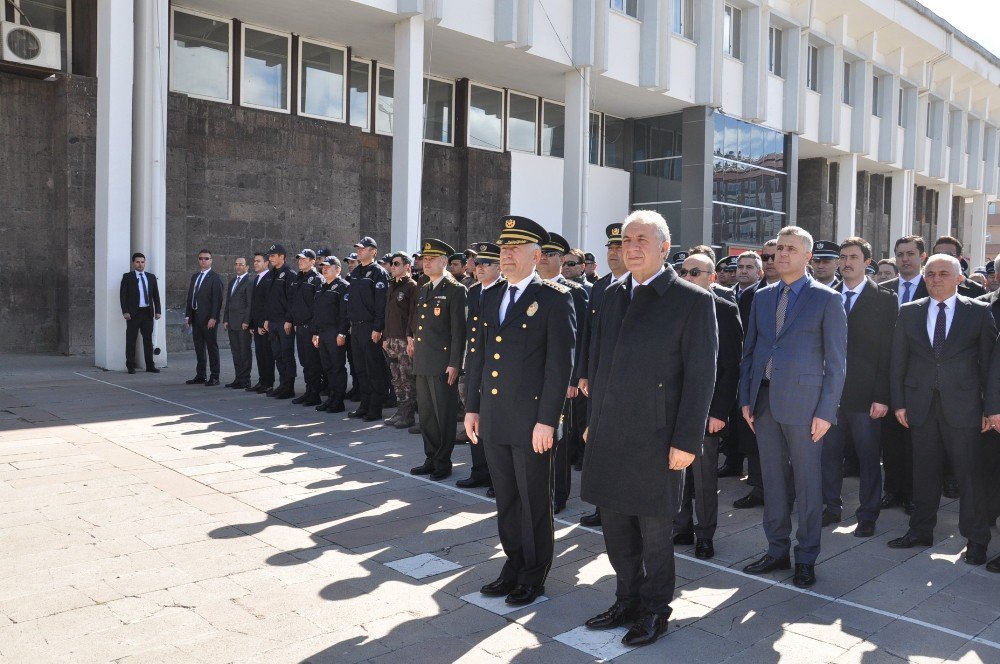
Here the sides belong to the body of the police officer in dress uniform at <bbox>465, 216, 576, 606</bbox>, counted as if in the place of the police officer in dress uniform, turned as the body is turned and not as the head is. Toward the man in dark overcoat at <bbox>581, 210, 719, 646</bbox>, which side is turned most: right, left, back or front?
left

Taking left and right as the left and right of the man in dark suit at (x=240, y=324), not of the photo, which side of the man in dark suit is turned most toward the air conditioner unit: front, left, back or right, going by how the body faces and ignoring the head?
right

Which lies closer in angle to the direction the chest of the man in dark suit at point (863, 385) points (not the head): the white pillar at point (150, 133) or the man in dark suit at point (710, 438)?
the man in dark suit

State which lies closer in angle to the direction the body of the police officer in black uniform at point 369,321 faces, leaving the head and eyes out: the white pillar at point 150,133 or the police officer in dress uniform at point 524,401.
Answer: the police officer in dress uniform

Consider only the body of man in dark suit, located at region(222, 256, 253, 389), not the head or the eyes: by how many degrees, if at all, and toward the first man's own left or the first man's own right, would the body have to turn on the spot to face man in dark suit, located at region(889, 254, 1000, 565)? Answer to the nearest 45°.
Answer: approximately 90° to the first man's own left

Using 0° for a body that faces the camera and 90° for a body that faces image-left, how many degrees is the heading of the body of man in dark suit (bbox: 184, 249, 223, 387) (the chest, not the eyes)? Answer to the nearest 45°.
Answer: approximately 45°

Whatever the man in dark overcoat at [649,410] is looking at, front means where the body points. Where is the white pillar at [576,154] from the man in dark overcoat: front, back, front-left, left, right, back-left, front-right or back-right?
back-right

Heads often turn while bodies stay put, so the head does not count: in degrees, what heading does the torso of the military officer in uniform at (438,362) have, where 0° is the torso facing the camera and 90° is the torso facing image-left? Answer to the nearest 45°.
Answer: approximately 45°
